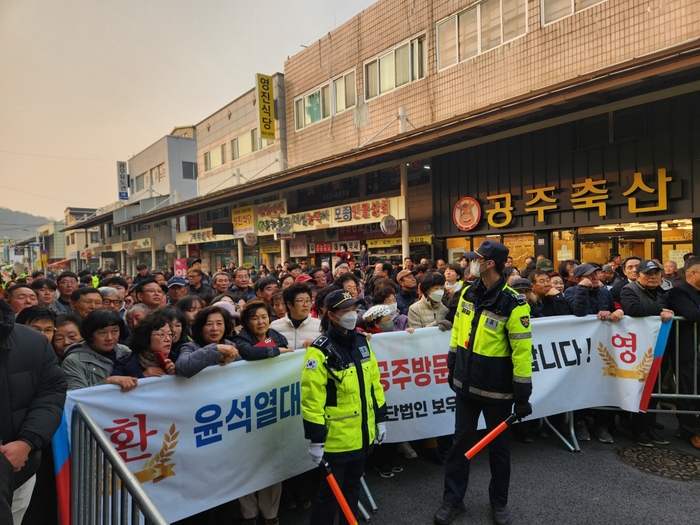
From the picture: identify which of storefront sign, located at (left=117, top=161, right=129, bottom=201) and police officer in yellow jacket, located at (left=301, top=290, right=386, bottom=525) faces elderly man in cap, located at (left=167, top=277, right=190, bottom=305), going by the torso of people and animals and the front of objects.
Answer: the storefront sign

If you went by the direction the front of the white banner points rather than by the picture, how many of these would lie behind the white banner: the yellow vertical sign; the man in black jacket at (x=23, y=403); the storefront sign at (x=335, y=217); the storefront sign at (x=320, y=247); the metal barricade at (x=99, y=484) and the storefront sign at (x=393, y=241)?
4

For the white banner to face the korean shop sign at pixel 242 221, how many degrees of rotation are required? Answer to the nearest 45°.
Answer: approximately 180°

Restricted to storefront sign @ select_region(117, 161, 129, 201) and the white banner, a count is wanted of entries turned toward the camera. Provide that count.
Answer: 2

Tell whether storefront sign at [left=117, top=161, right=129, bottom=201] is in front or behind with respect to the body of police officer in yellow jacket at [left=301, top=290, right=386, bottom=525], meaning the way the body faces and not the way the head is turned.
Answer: behind

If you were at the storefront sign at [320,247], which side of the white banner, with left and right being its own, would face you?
back

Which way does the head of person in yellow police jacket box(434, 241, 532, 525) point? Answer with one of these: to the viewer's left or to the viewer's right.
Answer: to the viewer's left

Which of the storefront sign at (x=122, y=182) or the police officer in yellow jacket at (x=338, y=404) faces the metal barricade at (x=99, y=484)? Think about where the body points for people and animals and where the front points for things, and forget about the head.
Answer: the storefront sign

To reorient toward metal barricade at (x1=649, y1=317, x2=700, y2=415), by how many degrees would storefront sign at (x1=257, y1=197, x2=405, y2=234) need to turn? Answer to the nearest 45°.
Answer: approximately 45° to its left

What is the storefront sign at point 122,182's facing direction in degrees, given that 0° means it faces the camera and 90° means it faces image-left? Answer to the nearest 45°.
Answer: approximately 0°

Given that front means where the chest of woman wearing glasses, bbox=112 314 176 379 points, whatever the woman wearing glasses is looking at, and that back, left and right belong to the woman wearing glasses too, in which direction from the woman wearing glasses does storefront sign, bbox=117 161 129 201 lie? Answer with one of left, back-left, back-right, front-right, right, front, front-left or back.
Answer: back-left
